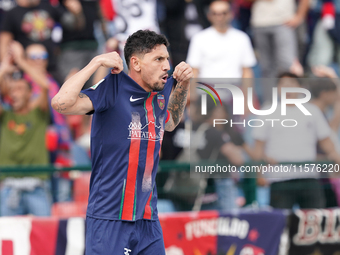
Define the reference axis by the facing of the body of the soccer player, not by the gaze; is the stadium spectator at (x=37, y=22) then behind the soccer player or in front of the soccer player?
behind

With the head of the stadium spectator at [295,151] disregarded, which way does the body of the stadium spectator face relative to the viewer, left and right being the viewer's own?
facing the viewer

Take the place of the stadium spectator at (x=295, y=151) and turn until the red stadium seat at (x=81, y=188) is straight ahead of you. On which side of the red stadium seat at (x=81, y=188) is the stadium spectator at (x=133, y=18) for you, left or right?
right

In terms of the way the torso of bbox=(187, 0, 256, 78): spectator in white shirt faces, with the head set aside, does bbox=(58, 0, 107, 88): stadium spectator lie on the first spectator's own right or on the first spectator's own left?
on the first spectator's own right

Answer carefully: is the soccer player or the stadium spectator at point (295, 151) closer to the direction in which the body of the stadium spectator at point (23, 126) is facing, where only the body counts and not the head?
the soccer player

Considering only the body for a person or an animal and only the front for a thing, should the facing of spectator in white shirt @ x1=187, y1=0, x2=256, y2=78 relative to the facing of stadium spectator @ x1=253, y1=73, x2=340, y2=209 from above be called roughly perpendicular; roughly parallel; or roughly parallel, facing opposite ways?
roughly parallel

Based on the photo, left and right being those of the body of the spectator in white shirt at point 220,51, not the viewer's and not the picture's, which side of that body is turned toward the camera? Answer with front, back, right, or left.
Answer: front

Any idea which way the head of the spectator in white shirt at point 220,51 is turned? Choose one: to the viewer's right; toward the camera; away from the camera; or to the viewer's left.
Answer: toward the camera

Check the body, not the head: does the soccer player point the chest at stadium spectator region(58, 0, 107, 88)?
no

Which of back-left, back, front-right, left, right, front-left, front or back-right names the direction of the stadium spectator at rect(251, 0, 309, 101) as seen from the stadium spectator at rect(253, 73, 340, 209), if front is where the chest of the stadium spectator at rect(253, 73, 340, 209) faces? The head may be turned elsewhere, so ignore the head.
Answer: back

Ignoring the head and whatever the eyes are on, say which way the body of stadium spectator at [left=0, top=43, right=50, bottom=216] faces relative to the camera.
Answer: toward the camera

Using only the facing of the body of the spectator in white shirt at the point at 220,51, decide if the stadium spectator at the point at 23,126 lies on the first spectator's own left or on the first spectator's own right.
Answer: on the first spectator's own right

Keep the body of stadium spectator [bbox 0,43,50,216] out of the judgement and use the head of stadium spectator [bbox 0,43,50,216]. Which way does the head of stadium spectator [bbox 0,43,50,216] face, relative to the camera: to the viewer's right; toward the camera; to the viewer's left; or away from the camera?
toward the camera

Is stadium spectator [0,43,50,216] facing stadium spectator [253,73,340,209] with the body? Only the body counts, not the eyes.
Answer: no

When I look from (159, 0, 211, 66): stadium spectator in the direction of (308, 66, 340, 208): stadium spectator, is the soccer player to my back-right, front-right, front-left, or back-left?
front-right

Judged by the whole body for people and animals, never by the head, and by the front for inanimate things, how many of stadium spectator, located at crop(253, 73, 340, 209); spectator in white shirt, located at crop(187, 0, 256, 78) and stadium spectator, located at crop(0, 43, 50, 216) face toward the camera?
3

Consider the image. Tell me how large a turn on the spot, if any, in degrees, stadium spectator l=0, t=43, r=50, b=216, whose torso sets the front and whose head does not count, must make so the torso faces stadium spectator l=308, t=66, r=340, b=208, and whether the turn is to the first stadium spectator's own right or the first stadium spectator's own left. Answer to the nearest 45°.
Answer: approximately 90° to the first stadium spectator's own left
